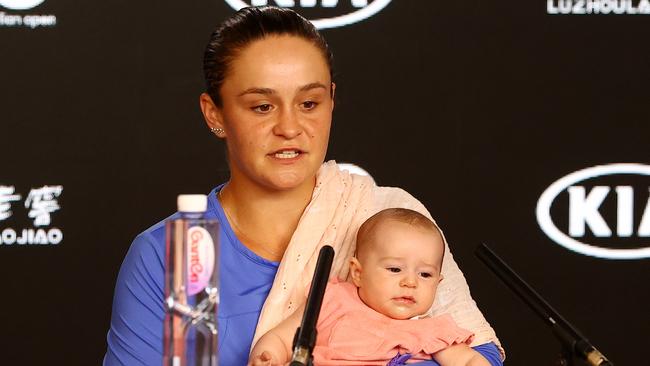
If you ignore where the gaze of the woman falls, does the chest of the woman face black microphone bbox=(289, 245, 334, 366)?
yes

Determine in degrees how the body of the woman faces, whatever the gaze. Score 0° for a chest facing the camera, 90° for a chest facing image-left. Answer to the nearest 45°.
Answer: approximately 0°

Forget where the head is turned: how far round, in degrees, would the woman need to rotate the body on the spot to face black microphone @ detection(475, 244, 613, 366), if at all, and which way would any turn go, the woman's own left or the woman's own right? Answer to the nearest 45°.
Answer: approximately 45° to the woman's own left

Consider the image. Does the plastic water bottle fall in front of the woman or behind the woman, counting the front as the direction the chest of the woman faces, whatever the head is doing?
in front
